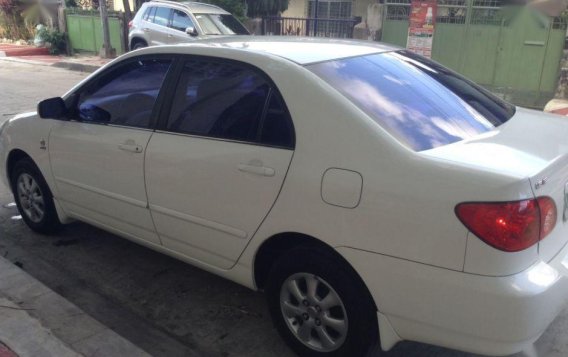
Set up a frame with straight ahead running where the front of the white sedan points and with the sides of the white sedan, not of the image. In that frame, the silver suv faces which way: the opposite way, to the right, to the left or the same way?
the opposite way

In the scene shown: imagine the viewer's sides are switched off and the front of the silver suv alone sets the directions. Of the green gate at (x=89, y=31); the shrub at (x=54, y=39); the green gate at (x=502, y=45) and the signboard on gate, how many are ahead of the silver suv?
2

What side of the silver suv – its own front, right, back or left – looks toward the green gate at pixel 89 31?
back

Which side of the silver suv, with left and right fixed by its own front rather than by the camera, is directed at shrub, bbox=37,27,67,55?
back

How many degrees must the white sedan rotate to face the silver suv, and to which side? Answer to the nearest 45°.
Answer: approximately 45° to its right

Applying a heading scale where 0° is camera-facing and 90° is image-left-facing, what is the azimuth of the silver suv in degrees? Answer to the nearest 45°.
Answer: approximately 315°

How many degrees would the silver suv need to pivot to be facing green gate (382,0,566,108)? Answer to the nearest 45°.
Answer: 0° — it already faces it

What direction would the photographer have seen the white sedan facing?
facing away from the viewer and to the left of the viewer

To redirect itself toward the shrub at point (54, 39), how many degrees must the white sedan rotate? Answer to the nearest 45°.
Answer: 0° — it already faces it

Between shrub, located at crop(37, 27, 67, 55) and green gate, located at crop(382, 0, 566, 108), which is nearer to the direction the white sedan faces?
the shrub

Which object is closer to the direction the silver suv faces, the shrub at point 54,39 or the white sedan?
the white sedan

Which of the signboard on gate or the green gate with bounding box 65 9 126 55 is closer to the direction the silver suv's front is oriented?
the signboard on gate
